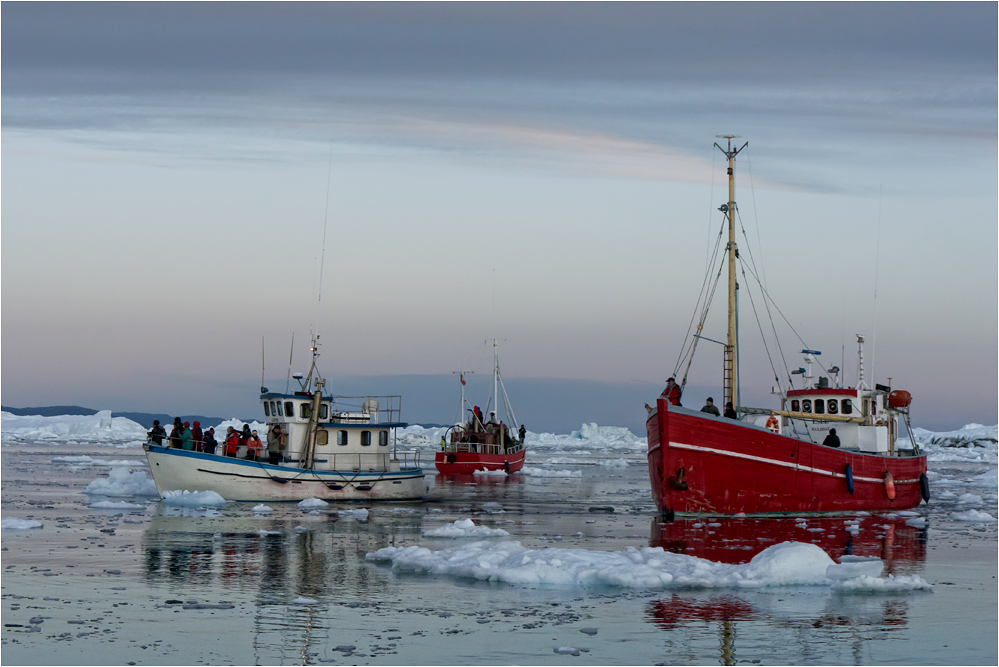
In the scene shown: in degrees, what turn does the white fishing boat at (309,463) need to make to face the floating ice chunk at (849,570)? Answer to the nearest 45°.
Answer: approximately 135° to its left

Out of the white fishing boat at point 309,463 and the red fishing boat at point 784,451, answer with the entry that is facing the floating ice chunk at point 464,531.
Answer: the red fishing boat

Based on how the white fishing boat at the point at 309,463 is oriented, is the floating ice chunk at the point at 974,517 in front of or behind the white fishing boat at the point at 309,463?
behind

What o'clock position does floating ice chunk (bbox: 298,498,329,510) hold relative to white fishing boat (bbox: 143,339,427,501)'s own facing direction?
The floating ice chunk is roughly at 9 o'clock from the white fishing boat.

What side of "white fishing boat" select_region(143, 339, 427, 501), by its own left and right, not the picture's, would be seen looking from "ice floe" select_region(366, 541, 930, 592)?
left

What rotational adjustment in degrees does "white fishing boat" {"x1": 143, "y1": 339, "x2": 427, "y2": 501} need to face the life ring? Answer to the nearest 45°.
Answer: approximately 135° to its left

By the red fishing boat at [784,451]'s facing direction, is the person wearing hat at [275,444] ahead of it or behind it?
ahead

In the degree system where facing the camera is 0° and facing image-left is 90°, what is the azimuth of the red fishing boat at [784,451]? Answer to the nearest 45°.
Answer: approximately 45°

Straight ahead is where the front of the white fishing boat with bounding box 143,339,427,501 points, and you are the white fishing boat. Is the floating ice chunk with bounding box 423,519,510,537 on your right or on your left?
on your left

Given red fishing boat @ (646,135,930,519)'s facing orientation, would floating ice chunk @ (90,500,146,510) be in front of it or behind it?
in front

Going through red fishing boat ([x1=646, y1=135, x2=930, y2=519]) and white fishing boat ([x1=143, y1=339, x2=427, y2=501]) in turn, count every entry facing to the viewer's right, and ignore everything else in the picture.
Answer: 0

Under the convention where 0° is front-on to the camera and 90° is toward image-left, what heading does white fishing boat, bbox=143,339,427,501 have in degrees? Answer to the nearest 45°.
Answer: approximately 90°

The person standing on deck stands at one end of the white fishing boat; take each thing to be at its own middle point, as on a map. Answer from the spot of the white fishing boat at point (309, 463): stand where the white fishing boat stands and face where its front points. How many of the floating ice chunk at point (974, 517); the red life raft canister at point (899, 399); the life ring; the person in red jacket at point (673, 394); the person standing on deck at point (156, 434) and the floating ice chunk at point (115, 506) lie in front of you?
2
